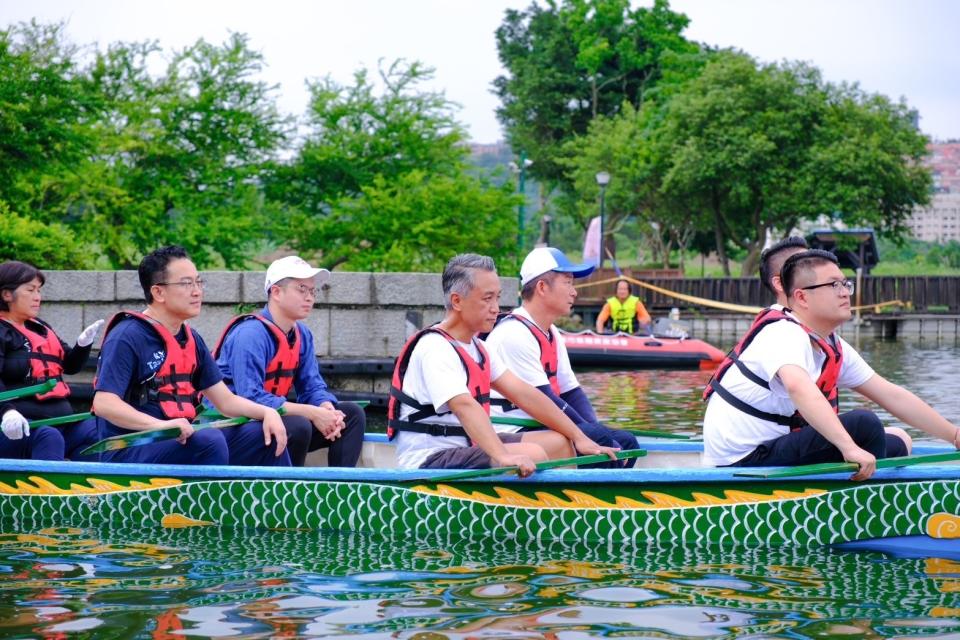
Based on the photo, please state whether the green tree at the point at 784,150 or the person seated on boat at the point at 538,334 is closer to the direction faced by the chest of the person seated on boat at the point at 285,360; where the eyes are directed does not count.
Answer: the person seated on boat

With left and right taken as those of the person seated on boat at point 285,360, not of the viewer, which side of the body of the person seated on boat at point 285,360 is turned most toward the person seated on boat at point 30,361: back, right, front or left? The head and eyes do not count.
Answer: back

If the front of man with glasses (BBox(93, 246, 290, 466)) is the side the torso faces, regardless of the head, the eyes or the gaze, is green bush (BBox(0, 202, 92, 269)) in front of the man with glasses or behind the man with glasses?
behind

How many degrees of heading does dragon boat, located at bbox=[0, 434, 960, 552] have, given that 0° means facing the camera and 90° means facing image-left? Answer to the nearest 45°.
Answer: approximately 270°

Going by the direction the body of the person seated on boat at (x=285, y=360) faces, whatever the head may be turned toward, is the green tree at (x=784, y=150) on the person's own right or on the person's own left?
on the person's own left

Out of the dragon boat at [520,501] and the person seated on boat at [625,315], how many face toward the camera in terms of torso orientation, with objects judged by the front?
1

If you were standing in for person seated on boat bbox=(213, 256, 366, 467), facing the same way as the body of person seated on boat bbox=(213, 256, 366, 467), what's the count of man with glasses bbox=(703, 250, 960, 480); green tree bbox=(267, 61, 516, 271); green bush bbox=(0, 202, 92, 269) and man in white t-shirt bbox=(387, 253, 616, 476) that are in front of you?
2

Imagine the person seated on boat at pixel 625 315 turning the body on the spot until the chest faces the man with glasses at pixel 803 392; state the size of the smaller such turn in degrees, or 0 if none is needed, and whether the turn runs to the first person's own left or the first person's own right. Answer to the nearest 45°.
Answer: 0° — they already face them

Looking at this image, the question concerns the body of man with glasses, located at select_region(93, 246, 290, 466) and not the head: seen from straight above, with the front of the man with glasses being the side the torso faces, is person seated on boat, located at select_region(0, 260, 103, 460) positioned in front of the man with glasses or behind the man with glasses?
behind

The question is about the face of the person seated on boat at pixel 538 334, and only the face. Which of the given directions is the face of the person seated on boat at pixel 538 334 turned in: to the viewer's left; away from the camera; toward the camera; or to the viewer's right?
to the viewer's right
